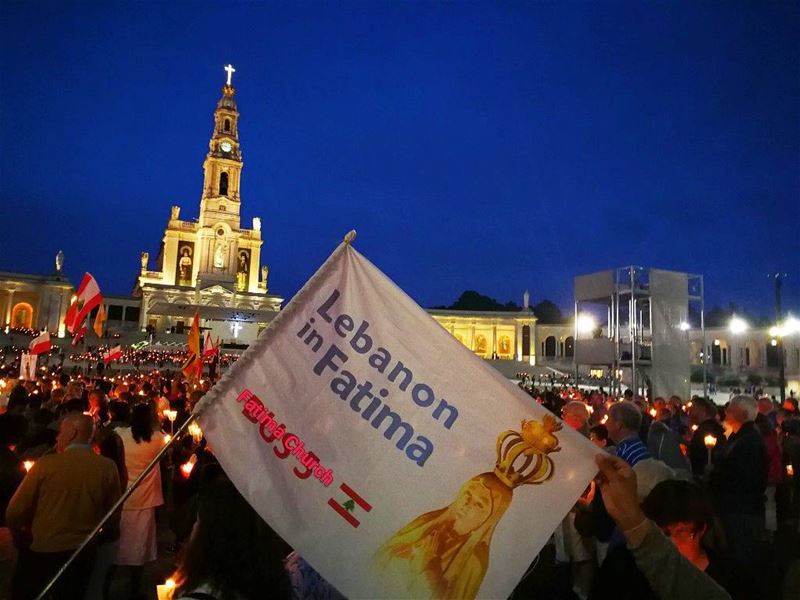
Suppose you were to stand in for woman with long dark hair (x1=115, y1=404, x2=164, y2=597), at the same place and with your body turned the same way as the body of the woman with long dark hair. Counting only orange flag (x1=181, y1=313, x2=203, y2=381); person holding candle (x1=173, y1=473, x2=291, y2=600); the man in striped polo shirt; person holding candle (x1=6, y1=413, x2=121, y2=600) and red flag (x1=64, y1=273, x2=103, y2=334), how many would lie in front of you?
2

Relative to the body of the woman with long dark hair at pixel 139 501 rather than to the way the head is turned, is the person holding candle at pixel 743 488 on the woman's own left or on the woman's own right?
on the woman's own right

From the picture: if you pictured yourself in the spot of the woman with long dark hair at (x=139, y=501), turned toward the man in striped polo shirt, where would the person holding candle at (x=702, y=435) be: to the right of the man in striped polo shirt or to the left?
left

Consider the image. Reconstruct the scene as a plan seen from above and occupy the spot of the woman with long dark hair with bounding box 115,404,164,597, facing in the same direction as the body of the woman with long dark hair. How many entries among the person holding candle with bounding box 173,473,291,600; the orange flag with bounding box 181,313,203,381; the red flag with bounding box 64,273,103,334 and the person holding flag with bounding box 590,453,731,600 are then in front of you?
2

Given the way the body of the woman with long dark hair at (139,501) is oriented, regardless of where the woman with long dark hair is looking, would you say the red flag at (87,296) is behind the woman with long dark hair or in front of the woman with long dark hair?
in front

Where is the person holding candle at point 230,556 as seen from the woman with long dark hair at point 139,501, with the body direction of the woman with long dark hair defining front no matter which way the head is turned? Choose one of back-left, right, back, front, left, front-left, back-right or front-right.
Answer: back

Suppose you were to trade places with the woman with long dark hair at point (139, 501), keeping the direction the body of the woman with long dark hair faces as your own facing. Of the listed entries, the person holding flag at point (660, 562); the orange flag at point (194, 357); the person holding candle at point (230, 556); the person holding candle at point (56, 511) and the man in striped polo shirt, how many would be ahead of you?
1

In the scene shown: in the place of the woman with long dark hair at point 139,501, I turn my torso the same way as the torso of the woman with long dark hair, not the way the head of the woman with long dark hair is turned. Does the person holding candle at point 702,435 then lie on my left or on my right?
on my right

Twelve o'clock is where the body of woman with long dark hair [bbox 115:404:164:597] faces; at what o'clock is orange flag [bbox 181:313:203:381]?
The orange flag is roughly at 12 o'clock from the woman with long dark hair.

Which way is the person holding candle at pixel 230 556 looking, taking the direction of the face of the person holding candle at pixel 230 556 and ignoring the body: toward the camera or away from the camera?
away from the camera

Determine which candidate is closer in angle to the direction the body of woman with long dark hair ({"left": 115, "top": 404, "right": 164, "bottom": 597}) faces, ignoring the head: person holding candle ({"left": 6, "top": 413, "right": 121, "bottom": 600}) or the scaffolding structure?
the scaffolding structure

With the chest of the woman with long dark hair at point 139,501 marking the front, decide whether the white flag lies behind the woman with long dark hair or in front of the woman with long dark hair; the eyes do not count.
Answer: behind

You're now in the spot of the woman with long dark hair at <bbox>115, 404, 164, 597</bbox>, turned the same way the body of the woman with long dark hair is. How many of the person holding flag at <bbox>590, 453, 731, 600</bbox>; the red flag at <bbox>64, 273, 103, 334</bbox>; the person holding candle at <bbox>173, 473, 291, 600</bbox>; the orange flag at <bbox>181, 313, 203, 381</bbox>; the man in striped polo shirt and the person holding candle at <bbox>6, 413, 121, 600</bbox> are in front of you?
2

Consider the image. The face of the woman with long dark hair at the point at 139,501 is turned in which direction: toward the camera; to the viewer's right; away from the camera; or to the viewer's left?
away from the camera

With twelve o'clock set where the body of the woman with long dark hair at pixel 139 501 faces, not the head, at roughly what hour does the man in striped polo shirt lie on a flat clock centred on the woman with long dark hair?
The man in striped polo shirt is roughly at 4 o'clock from the woman with long dark hair.

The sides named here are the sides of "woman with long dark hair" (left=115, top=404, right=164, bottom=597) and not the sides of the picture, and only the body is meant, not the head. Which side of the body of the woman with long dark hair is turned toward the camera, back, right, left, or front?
back
